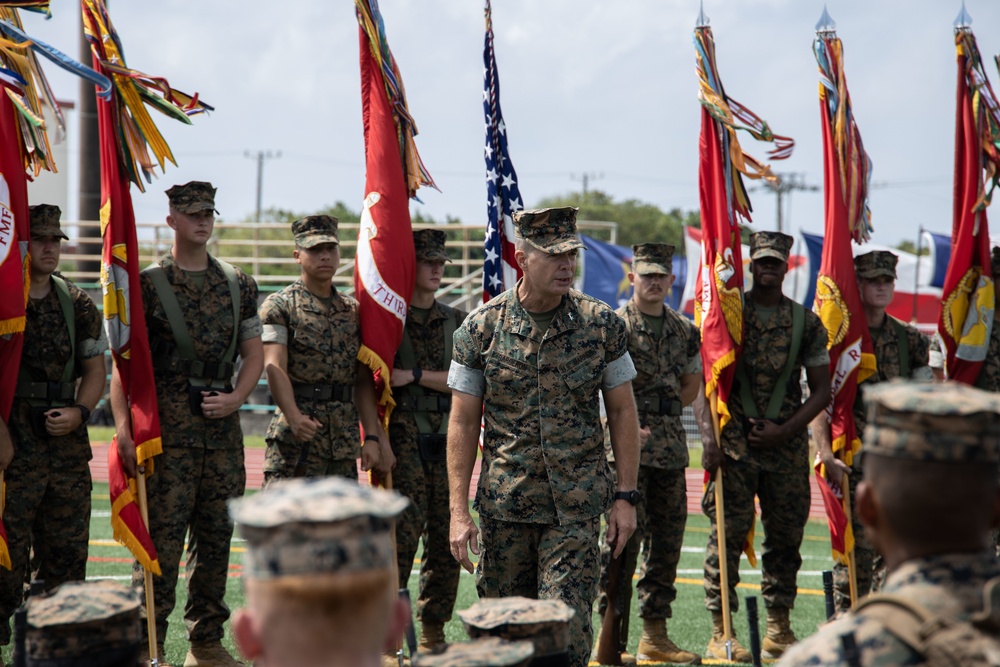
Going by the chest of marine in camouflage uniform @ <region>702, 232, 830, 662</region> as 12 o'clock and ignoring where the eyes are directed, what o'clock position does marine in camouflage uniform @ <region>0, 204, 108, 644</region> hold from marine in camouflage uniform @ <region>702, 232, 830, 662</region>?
marine in camouflage uniform @ <region>0, 204, 108, 644</region> is roughly at 2 o'clock from marine in camouflage uniform @ <region>702, 232, 830, 662</region>.

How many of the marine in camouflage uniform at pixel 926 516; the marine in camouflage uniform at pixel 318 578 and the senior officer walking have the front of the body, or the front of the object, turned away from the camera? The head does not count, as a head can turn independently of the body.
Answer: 2

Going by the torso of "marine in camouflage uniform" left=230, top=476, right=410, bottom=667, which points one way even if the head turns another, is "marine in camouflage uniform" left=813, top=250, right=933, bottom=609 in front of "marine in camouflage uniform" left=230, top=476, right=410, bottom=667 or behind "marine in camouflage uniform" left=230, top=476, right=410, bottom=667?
in front

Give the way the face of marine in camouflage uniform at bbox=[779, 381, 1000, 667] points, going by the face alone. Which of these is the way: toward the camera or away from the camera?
away from the camera

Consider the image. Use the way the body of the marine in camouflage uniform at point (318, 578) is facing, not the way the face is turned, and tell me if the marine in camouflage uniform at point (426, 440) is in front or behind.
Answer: in front

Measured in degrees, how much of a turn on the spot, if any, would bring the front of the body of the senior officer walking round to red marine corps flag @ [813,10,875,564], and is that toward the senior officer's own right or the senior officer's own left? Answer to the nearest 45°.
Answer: approximately 135° to the senior officer's own left

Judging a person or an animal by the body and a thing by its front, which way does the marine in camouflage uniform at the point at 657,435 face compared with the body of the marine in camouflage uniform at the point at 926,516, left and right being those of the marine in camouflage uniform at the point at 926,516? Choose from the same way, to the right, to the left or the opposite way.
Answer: the opposite way

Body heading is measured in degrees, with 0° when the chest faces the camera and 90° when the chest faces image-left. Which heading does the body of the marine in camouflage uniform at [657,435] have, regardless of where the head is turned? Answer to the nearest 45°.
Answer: approximately 0°

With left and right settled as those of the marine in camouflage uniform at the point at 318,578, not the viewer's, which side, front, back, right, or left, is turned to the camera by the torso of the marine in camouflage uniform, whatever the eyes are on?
back

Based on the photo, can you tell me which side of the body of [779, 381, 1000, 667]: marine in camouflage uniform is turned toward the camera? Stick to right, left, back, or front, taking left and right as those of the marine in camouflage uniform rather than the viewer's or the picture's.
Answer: back

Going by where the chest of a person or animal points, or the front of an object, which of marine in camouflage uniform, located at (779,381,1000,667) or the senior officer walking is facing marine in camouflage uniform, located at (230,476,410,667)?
the senior officer walking

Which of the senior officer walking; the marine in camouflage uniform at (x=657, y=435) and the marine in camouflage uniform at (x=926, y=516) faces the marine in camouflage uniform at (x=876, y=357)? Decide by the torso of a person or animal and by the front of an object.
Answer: the marine in camouflage uniform at (x=926, y=516)

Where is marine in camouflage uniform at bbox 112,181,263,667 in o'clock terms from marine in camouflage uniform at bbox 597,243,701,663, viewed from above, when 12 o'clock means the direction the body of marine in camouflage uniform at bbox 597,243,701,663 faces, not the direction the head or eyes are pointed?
marine in camouflage uniform at bbox 112,181,263,667 is roughly at 2 o'clock from marine in camouflage uniform at bbox 597,243,701,663.

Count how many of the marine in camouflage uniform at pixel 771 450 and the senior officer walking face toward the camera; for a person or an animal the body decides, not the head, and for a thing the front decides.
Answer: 2
